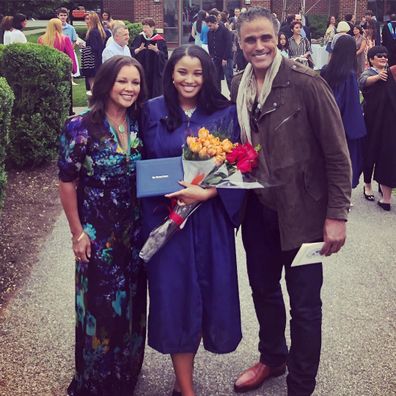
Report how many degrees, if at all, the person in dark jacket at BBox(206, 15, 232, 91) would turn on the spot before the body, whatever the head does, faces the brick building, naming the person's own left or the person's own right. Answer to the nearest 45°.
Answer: approximately 135° to the person's own right

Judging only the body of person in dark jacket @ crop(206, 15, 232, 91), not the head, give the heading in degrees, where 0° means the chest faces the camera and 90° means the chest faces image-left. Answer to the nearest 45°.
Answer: approximately 45°

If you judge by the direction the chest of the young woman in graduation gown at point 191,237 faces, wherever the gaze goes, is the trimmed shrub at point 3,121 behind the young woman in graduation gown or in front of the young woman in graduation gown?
behind

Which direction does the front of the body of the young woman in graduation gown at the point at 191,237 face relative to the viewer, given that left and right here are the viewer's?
facing the viewer

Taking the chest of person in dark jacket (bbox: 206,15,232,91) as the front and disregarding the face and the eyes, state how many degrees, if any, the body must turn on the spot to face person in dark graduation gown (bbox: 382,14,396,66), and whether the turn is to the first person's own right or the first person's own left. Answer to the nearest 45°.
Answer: approximately 135° to the first person's own left

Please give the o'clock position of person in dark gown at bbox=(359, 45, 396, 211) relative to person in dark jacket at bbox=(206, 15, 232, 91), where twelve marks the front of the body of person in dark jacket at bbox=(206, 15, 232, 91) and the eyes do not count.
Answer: person in dark gown at bbox=(359, 45, 396, 211) is roughly at 10 o'clock from person in dark jacket at bbox=(206, 15, 232, 91).

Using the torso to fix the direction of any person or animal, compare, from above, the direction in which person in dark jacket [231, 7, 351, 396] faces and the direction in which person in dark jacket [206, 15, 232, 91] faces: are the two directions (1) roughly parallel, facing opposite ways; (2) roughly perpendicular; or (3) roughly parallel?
roughly parallel

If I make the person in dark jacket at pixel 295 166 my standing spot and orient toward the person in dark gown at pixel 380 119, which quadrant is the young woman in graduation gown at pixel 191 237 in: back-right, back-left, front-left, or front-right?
back-left

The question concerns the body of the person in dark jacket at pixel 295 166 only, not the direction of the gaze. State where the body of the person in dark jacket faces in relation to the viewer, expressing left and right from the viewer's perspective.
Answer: facing the viewer and to the left of the viewer

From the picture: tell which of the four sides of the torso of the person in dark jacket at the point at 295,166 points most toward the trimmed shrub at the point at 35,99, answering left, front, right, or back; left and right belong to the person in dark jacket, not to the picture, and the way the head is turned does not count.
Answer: right

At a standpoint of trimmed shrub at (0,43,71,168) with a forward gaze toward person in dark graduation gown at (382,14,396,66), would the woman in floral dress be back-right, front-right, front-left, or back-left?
back-right

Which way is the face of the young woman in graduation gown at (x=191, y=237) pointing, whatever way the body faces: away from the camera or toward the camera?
toward the camera

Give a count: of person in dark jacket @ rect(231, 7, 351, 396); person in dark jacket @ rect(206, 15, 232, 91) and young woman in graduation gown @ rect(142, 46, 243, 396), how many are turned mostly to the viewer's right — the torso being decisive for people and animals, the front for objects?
0

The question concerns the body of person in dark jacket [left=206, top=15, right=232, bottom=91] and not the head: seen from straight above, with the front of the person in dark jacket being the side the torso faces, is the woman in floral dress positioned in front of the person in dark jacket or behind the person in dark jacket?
in front

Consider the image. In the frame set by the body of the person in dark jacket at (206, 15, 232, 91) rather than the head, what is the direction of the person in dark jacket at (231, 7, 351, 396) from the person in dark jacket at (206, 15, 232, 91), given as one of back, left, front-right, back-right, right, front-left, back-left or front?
front-left

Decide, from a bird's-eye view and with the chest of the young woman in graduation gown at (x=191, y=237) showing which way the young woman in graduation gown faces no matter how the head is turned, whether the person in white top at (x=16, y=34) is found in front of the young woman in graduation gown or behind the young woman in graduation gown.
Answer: behind
